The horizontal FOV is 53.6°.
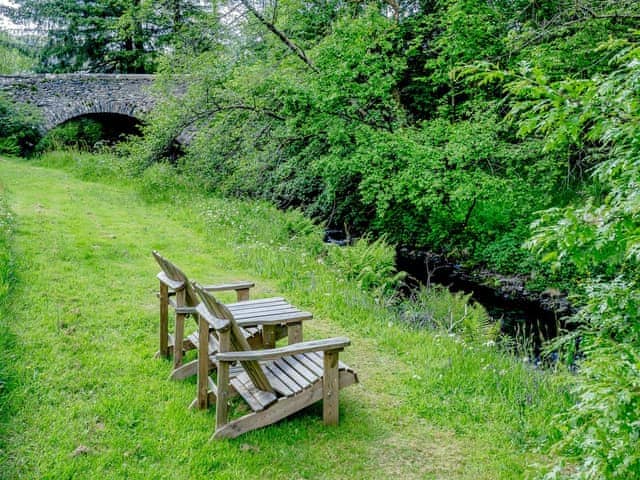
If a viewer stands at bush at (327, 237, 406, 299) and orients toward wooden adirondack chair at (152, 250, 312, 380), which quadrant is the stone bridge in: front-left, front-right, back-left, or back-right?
back-right

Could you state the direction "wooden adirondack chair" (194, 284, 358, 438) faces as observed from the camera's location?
facing to the right of the viewer

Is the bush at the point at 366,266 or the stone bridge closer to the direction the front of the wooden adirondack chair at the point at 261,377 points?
the bush

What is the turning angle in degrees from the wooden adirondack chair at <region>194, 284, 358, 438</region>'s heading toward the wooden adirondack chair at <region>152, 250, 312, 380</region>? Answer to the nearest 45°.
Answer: approximately 135° to its left

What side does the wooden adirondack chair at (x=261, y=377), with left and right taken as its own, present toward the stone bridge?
left
